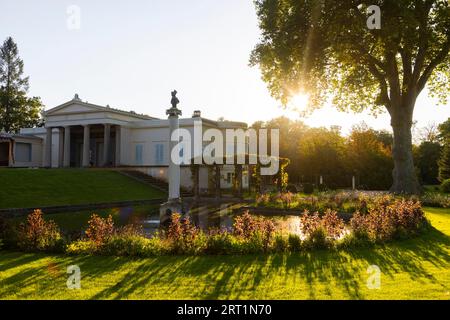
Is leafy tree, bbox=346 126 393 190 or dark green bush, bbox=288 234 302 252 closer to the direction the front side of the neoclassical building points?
the dark green bush

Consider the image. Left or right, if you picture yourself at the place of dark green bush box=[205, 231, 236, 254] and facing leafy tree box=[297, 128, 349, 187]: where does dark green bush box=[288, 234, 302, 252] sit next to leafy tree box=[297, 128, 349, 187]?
right

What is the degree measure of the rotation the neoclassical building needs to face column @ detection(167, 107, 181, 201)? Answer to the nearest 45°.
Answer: approximately 45° to its left

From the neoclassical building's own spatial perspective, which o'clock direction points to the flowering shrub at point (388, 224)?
The flowering shrub is roughly at 10 o'clock from the neoclassical building.

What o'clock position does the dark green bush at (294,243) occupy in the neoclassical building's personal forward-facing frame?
The dark green bush is roughly at 10 o'clock from the neoclassical building.

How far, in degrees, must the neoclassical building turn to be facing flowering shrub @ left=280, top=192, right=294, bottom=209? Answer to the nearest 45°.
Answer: approximately 90° to its left

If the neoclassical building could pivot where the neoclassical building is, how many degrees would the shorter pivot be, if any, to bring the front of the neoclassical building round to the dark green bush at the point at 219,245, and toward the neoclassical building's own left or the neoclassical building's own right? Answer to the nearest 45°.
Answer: approximately 45° to the neoclassical building's own left

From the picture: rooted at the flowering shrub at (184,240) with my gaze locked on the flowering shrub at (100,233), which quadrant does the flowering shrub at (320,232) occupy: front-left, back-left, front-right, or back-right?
back-right

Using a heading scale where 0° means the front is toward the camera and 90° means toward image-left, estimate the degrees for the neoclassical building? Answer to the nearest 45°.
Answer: approximately 45°

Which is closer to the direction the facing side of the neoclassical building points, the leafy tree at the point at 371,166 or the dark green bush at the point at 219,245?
the dark green bush
